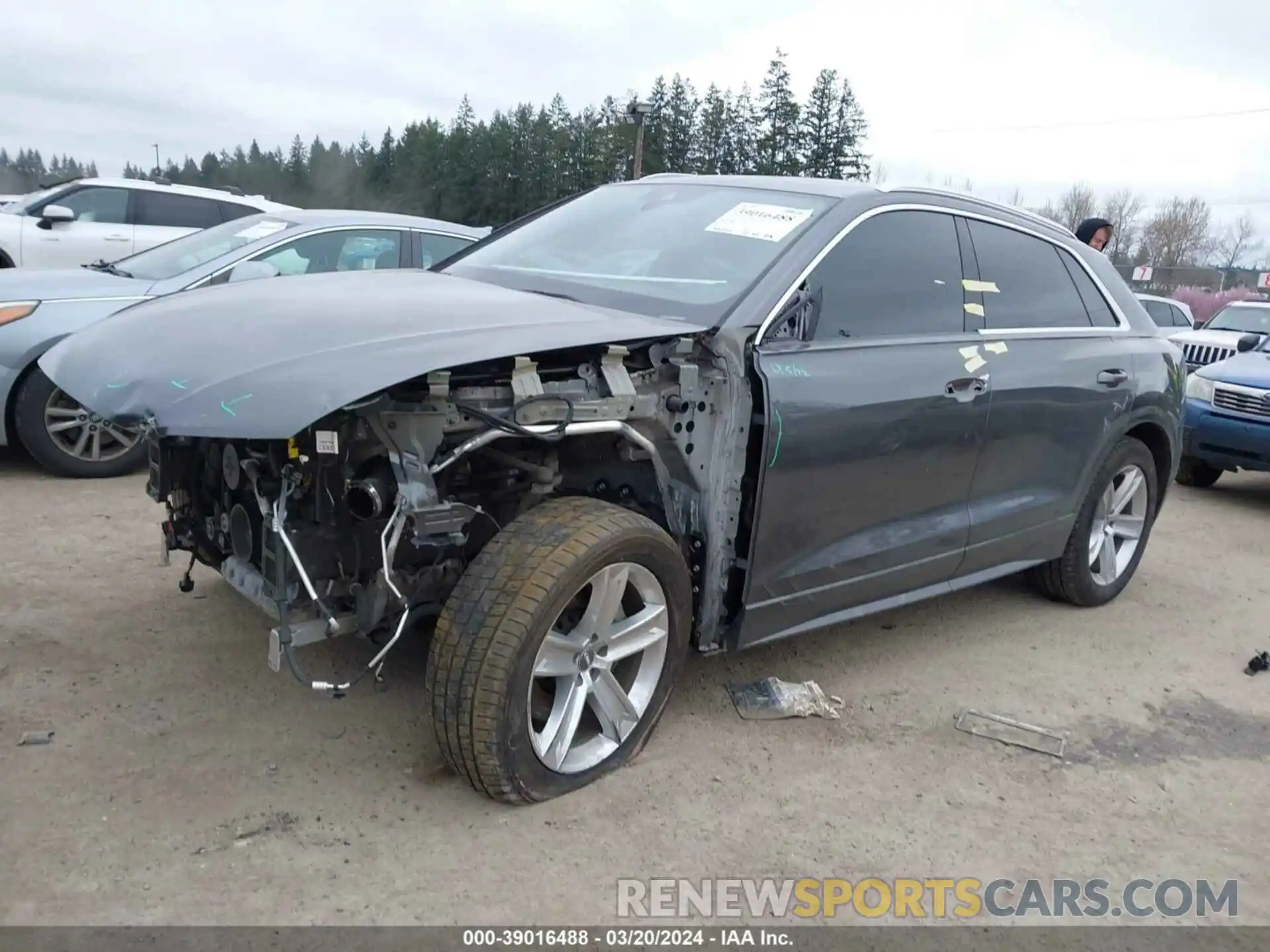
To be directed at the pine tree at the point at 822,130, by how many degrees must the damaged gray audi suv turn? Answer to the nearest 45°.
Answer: approximately 135° to its right

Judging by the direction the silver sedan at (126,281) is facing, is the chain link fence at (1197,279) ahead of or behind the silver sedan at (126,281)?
behind

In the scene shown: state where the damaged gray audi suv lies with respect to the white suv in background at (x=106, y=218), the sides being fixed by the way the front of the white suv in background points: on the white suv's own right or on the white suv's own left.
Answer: on the white suv's own left

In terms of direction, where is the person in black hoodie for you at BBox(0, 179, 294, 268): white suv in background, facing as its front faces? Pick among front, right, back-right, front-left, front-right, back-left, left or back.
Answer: back-left

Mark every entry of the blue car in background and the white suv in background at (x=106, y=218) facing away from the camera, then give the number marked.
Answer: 0

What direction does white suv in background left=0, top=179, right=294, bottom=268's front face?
to the viewer's left

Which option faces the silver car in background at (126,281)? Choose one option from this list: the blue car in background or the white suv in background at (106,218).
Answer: the blue car in background

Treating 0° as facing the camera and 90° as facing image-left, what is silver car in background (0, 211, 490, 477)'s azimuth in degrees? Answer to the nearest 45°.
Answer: approximately 45°

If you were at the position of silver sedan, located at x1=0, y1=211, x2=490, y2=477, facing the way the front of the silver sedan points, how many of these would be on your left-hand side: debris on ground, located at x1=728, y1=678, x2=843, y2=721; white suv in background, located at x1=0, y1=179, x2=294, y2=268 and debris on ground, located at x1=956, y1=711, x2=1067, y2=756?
2

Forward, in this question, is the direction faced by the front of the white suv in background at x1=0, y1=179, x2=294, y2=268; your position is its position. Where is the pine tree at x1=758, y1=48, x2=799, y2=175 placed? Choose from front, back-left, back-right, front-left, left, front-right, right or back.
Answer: back-right
